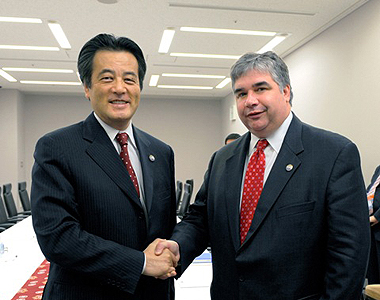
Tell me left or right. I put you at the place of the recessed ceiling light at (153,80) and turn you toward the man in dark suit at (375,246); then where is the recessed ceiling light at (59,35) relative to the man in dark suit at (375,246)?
right

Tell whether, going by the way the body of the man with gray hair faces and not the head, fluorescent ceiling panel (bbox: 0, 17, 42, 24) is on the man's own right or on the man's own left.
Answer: on the man's own right

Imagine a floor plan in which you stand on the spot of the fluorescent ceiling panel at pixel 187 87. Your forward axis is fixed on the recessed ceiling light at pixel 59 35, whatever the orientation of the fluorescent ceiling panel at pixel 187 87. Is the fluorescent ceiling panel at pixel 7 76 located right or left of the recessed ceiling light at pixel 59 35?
right

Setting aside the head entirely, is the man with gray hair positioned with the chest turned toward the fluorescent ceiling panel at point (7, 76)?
no

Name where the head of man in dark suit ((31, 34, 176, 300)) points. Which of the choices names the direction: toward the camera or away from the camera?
toward the camera

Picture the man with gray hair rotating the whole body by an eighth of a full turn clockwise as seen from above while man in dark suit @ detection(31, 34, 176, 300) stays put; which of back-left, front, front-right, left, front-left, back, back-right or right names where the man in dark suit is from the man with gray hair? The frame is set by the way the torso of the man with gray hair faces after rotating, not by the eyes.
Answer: front

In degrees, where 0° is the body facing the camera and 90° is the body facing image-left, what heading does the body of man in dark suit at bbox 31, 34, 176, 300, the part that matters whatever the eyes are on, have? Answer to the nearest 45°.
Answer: approximately 315°

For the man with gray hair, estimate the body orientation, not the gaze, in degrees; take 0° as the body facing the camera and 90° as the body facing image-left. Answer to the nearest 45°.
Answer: approximately 45°

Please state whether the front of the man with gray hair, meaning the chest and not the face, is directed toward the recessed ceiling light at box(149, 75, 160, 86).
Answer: no
